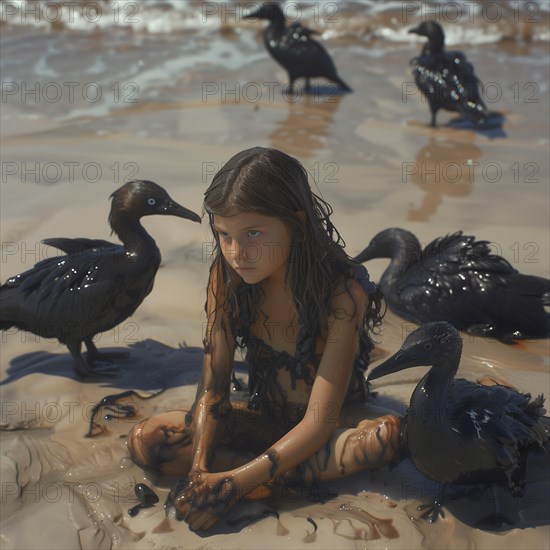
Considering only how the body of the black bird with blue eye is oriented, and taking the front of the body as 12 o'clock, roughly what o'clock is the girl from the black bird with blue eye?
The girl is roughly at 2 o'clock from the black bird with blue eye.

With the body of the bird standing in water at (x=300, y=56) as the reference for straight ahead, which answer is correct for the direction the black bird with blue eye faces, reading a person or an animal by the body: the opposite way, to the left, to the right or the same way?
the opposite way

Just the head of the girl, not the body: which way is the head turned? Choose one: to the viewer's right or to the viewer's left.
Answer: to the viewer's left

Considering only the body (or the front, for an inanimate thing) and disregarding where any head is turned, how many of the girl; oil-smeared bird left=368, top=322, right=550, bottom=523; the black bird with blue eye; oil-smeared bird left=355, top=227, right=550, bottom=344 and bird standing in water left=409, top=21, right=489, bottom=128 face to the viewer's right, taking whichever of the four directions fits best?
1

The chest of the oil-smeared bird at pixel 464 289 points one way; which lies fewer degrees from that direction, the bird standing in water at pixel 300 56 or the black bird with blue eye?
the black bird with blue eye

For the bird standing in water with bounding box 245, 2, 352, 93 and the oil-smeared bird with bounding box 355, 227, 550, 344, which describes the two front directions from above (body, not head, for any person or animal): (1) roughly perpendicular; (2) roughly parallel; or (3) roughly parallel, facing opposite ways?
roughly parallel

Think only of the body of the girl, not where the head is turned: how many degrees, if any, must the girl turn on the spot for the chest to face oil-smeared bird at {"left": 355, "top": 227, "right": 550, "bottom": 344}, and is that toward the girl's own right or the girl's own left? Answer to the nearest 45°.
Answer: approximately 180°

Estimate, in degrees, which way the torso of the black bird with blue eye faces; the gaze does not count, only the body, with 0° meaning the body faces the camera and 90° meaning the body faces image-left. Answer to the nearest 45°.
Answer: approximately 270°

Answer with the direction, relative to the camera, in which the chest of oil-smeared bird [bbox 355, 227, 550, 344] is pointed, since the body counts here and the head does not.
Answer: to the viewer's left

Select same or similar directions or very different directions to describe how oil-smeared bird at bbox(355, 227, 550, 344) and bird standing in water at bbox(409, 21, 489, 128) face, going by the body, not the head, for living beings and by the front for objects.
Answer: same or similar directions

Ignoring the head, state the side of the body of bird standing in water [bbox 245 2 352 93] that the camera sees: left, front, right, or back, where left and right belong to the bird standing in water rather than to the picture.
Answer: left

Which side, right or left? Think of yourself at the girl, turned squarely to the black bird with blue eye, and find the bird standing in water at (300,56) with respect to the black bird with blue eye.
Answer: right

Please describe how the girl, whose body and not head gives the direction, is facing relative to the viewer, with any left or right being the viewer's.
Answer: facing the viewer and to the left of the viewer
